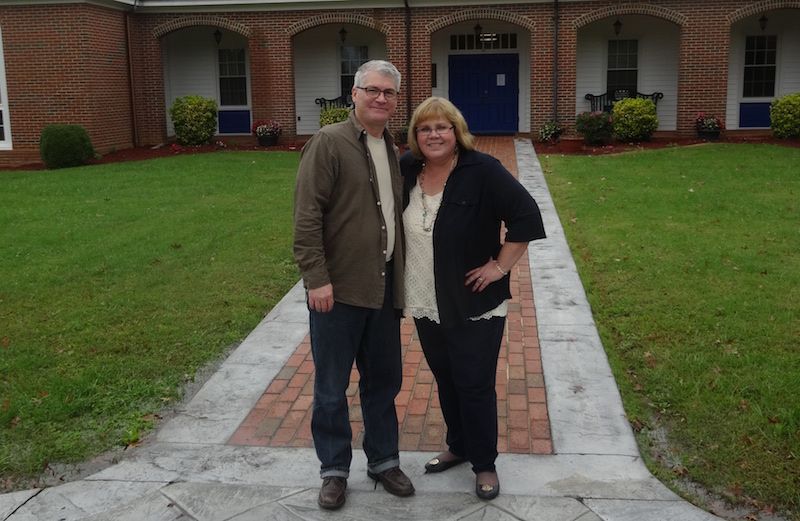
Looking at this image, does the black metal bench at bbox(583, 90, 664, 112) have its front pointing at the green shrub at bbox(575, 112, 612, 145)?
yes

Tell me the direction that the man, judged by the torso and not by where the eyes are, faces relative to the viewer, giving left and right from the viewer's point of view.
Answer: facing the viewer and to the right of the viewer

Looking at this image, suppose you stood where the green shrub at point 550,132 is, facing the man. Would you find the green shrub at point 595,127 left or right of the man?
left

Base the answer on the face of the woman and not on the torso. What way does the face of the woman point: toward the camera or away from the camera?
toward the camera

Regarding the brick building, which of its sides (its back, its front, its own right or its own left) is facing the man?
front

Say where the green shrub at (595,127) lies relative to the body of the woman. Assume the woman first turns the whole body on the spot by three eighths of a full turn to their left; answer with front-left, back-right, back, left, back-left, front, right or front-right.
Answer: left

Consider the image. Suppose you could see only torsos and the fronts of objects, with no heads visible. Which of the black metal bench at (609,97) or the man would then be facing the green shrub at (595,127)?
the black metal bench

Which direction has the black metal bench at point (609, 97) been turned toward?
toward the camera

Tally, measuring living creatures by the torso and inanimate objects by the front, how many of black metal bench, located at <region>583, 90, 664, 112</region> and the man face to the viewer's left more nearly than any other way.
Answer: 0

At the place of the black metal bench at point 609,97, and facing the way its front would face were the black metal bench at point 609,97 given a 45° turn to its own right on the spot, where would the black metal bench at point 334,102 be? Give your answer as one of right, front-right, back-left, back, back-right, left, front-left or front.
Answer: front-right

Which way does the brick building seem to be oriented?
toward the camera

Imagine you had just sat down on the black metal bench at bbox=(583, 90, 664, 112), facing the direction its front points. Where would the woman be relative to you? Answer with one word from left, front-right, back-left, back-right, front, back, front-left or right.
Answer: front

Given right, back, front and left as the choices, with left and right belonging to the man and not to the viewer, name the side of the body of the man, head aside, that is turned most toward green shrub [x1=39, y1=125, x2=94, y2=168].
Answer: back

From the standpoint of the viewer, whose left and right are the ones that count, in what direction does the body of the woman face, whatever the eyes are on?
facing the viewer and to the left of the viewer

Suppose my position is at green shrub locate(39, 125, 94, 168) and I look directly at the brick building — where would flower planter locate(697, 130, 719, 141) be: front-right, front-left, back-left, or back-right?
front-right
